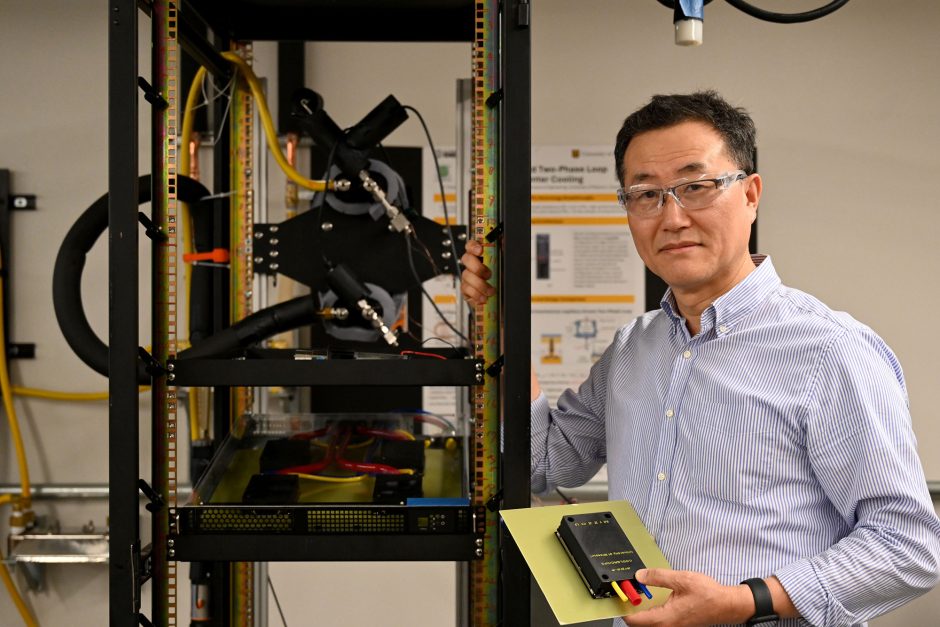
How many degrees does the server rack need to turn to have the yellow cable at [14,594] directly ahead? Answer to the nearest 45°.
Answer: approximately 135° to its right

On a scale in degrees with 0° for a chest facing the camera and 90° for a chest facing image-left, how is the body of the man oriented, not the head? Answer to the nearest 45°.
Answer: approximately 45°

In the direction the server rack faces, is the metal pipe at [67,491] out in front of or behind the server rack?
behind

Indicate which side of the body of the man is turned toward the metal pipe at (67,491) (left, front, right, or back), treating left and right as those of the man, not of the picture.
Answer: right

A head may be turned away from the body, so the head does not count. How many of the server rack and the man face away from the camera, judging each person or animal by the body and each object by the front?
0

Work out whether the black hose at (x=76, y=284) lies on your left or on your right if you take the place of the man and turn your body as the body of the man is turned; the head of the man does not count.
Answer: on your right

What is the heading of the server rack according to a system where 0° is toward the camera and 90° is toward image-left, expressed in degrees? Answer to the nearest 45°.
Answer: approximately 0°
